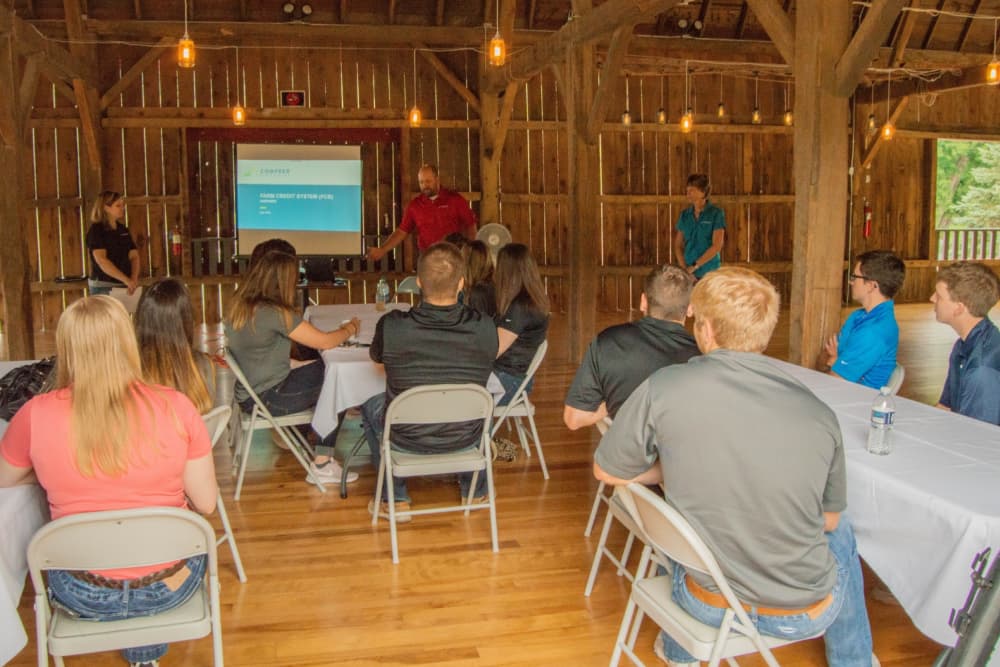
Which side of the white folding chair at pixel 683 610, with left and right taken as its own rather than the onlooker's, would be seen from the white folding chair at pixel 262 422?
left

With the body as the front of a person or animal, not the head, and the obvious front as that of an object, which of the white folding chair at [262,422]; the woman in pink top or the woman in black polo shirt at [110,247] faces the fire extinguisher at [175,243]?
the woman in pink top

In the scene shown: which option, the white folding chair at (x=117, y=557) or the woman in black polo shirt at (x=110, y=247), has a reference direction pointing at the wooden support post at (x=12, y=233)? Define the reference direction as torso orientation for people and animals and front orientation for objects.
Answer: the white folding chair

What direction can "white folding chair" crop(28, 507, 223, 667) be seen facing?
away from the camera

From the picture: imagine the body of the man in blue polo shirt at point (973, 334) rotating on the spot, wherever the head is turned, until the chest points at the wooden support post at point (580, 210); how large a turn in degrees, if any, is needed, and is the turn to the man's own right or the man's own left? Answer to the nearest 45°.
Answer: approximately 45° to the man's own right

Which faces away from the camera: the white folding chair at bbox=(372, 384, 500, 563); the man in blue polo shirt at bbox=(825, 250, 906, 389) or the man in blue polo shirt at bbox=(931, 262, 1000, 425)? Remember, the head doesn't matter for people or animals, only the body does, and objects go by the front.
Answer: the white folding chair

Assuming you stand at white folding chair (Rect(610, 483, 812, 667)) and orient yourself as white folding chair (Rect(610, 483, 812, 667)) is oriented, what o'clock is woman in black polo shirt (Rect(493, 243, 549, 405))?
The woman in black polo shirt is roughly at 10 o'clock from the white folding chair.

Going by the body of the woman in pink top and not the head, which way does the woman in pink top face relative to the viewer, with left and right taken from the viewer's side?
facing away from the viewer

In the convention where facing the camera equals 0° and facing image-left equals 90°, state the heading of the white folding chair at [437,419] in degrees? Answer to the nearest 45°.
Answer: approximately 180°

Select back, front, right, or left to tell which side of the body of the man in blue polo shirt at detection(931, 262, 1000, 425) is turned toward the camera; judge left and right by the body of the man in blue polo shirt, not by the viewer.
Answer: left

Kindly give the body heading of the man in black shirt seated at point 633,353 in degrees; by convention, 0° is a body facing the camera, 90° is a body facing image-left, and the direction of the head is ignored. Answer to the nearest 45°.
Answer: approximately 180°

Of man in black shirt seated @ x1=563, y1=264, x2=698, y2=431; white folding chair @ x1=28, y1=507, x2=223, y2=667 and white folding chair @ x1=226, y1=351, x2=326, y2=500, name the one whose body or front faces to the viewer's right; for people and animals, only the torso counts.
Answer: white folding chair @ x1=226, y1=351, x2=326, y2=500
